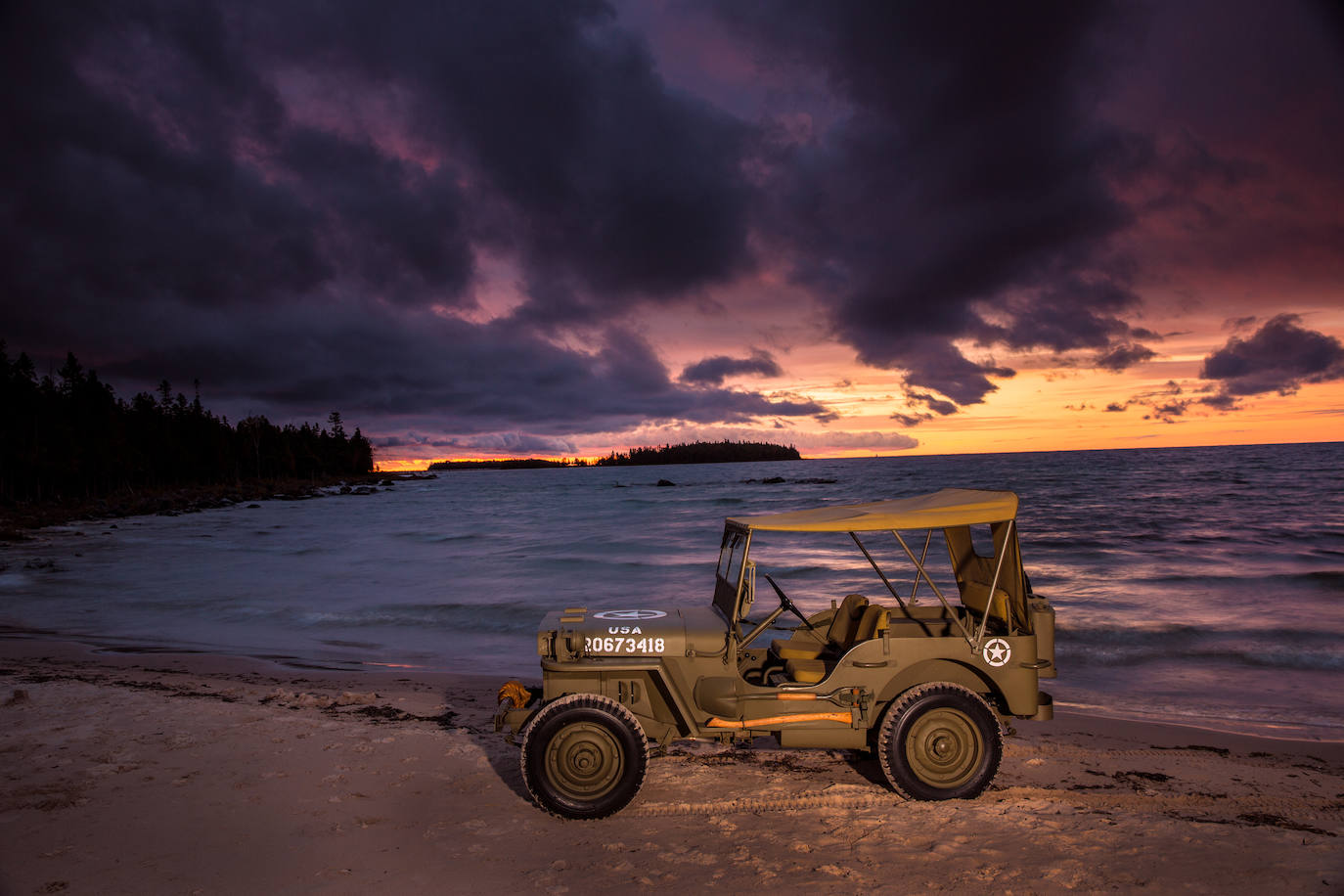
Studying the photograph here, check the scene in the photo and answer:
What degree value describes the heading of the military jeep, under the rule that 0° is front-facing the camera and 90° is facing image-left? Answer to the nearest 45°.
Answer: approximately 90°
